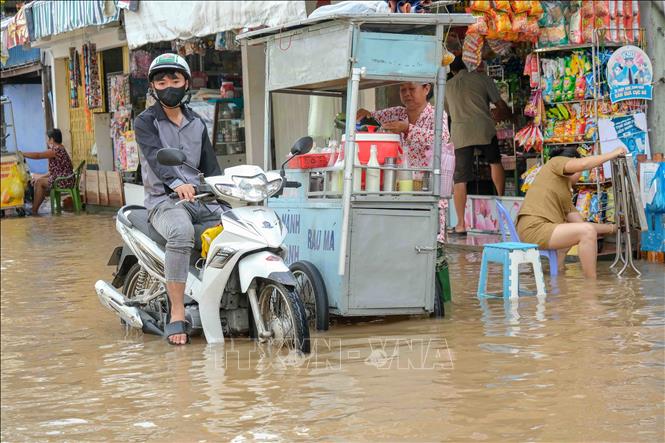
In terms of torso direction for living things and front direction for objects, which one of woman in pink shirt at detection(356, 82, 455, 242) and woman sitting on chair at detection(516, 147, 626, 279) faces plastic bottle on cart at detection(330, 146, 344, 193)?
the woman in pink shirt

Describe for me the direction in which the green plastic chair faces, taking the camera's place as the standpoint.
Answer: facing to the left of the viewer

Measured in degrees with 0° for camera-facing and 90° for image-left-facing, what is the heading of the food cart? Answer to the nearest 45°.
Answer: approximately 45°

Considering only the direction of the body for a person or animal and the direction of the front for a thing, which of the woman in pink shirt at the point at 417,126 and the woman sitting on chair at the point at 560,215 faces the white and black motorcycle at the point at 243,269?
the woman in pink shirt

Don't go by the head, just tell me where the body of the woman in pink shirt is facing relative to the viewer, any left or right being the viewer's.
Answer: facing the viewer and to the left of the viewer

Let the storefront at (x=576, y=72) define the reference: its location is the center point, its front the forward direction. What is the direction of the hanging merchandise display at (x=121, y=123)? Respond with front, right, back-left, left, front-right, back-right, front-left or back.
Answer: back-right

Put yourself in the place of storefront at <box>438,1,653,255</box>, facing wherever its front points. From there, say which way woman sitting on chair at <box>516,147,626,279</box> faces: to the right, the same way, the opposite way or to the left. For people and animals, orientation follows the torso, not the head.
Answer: to the left

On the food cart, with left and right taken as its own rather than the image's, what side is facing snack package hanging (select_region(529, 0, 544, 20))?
back

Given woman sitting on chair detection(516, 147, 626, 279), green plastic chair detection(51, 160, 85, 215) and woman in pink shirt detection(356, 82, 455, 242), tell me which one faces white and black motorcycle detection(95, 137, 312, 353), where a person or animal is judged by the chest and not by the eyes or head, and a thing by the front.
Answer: the woman in pink shirt

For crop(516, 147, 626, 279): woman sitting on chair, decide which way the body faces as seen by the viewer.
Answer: to the viewer's right

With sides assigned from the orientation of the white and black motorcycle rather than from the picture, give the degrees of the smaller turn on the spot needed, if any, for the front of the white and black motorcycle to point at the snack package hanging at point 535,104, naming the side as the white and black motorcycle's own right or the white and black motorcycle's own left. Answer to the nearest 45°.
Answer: approximately 90° to the white and black motorcycle's own left

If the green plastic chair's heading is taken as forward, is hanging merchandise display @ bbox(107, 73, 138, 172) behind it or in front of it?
behind

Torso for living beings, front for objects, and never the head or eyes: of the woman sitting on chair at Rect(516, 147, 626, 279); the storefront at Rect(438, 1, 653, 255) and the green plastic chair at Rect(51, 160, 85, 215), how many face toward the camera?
1

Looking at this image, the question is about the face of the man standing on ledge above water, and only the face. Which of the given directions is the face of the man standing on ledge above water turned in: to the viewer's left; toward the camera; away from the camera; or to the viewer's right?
away from the camera
